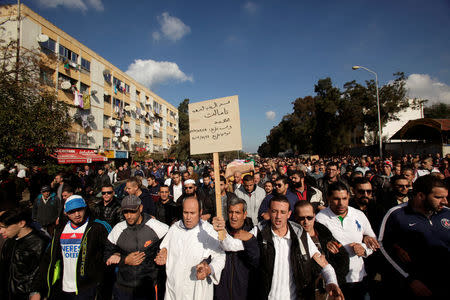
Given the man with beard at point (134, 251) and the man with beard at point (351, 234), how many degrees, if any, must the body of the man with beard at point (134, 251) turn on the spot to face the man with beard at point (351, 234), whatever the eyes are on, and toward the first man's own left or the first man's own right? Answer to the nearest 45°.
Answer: approximately 45° to the first man's own left

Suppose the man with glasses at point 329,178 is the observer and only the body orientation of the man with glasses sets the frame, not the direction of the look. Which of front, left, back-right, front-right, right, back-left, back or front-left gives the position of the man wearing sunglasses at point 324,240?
front

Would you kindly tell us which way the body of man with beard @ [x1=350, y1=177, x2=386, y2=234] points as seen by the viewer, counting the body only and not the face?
toward the camera

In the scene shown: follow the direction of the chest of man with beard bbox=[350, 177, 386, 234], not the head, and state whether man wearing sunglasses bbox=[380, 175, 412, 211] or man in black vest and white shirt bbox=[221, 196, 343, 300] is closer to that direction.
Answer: the man in black vest and white shirt

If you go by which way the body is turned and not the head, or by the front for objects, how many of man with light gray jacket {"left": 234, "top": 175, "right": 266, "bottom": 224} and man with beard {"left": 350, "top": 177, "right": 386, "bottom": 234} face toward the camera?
2

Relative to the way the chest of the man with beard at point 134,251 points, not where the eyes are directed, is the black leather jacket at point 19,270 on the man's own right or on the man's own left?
on the man's own right

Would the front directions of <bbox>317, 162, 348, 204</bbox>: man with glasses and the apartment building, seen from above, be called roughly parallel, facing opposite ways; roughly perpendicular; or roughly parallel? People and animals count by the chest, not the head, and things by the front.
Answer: roughly perpendicular

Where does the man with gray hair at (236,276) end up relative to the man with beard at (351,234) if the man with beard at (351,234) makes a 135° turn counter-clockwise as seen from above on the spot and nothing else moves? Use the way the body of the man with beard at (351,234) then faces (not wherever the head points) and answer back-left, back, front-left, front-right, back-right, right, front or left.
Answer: back

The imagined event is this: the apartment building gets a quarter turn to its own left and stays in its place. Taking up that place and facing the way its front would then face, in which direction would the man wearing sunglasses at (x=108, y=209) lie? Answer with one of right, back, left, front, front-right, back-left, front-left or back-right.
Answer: back-right

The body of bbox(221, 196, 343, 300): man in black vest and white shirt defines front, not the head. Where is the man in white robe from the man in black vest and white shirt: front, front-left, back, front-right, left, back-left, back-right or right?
right

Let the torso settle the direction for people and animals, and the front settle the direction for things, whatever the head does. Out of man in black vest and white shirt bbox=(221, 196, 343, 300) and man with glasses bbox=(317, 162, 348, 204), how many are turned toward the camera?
2

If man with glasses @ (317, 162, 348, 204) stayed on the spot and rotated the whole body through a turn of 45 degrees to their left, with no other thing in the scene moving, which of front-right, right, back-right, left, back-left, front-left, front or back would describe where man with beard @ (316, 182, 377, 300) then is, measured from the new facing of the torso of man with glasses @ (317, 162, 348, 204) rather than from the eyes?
front-right

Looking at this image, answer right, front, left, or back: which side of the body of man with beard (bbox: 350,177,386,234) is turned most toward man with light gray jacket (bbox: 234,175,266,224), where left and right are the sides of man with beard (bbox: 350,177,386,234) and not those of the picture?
right

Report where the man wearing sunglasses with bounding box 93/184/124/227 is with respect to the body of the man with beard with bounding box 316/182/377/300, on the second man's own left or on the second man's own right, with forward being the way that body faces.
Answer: on the second man's own right

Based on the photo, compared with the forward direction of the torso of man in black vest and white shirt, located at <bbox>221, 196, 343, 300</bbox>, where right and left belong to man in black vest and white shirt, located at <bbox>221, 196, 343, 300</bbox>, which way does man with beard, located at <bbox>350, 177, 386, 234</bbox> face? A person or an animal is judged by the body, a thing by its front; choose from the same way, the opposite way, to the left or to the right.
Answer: the same way

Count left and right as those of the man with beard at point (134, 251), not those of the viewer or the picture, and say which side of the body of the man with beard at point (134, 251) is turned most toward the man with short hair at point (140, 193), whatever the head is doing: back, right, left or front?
back

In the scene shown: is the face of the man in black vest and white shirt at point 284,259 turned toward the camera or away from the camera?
toward the camera

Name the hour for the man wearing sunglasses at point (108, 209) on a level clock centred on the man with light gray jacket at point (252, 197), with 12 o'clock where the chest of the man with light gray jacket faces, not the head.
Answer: The man wearing sunglasses is roughly at 2 o'clock from the man with light gray jacket.

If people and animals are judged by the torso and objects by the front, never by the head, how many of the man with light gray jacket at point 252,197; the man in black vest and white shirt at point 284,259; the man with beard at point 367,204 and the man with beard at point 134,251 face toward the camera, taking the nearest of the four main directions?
4

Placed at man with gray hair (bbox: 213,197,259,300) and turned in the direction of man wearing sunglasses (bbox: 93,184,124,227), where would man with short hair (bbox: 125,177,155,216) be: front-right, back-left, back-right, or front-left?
front-right

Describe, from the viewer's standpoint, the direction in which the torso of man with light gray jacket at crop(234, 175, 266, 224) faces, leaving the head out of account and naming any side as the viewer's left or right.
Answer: facing the viewer
